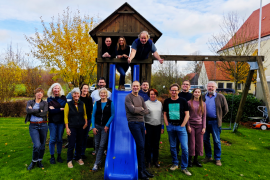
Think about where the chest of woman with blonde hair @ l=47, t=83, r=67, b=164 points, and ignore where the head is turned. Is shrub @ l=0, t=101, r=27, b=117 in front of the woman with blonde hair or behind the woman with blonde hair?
behind

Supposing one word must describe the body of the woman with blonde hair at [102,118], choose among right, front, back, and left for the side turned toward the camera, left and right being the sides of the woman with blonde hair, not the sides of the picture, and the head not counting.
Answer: front

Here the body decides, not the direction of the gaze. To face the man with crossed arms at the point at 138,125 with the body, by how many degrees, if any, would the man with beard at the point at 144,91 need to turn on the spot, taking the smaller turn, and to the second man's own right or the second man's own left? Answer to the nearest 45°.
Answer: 0° — they already face them

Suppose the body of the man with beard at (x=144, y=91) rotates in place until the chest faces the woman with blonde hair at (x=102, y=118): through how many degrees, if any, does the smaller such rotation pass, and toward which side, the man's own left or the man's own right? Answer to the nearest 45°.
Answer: approximately 45° to the man's own right

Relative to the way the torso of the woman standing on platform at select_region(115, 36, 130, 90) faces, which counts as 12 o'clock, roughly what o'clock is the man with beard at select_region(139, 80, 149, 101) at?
The man with beard is roughly at 11 o'clock from the woman standing on platform.

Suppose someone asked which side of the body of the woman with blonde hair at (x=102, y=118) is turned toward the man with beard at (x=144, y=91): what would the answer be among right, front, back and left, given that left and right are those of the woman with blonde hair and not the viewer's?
left

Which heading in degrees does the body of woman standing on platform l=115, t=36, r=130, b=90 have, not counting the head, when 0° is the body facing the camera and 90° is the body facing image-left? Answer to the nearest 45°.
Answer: approximately 0°

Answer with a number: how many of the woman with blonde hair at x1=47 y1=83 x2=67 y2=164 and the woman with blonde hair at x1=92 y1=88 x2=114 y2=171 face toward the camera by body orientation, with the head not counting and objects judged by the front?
2

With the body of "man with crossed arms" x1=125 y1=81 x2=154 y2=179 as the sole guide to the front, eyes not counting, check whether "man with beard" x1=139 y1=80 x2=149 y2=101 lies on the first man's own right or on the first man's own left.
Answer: on the first man's own left

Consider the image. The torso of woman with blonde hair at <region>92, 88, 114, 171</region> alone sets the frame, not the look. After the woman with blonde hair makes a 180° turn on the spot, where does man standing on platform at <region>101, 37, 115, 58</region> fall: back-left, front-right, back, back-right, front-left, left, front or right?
front

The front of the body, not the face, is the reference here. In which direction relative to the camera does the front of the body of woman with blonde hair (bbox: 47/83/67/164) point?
toward the camera

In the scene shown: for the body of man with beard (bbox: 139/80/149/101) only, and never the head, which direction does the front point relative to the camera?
toward the camera

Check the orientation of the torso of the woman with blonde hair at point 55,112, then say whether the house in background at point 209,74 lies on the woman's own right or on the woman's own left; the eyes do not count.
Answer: on the woman's own left

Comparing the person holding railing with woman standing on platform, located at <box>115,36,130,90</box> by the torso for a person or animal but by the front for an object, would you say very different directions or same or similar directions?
same or similar directions
